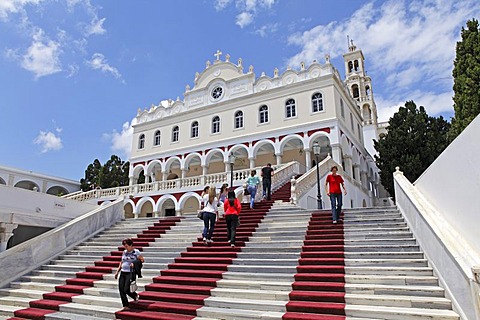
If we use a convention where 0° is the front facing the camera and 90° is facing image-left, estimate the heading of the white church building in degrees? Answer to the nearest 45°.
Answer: approximately 45°

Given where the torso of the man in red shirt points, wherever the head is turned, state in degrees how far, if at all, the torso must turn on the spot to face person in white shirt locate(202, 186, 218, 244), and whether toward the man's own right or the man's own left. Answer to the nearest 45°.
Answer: approximately 90° to the man's own right

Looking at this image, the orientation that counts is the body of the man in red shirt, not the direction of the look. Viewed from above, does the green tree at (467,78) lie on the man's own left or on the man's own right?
on the man's own left

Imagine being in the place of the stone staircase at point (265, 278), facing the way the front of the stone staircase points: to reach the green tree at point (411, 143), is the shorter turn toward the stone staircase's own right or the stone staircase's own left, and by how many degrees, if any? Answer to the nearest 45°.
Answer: approximately 135° to the stone staircase's own left

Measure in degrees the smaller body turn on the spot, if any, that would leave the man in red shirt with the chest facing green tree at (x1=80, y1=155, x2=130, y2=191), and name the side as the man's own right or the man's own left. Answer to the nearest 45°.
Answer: approximately 135° to the man's own right

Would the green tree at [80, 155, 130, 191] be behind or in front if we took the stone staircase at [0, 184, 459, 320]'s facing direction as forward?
behind

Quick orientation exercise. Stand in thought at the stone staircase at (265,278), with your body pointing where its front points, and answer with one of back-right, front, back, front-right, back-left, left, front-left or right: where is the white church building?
back

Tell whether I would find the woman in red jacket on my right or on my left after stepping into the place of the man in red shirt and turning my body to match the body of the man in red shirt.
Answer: on my right

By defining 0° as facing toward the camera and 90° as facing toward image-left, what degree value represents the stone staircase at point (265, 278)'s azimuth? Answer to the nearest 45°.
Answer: approximately 0°

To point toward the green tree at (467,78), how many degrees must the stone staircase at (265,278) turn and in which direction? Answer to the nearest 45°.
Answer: approximately 135° to its left

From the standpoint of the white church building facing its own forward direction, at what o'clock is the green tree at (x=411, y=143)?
The green tree is roughly at 8 o'clock from the white church building.
